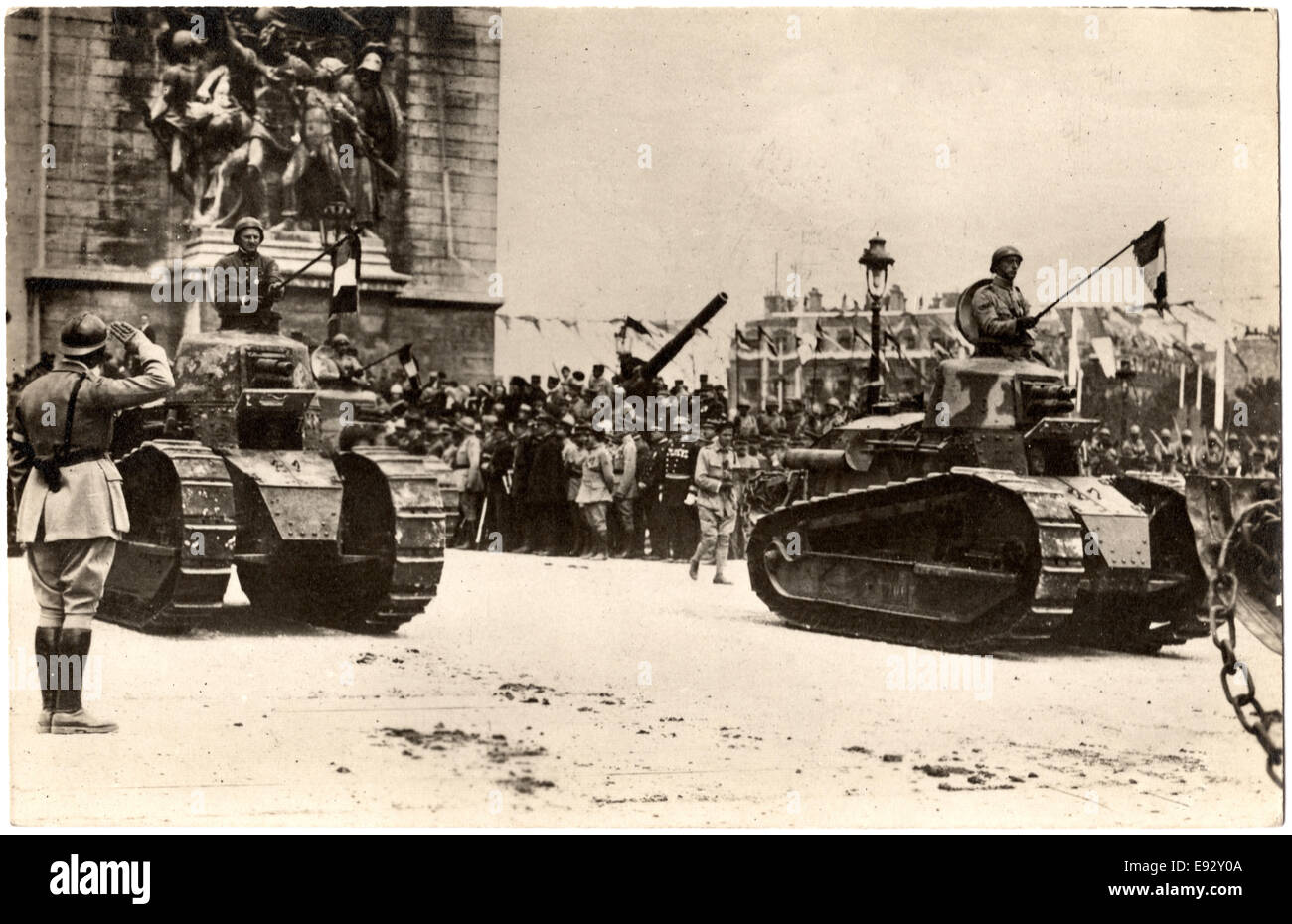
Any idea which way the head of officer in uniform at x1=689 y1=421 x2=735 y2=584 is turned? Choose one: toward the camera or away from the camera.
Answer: toward the camera

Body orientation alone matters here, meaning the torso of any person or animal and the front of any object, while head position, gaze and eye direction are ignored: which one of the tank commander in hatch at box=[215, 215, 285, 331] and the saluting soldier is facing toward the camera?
the tank commander in hatch

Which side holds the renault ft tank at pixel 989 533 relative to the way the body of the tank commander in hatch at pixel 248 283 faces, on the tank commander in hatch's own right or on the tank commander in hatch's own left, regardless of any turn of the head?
on the tank commander in hatch's own left

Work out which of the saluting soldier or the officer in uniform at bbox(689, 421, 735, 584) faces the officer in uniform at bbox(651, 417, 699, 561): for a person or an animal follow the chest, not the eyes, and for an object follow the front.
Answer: the saluting soldier

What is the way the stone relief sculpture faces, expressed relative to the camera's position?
facing the viewer

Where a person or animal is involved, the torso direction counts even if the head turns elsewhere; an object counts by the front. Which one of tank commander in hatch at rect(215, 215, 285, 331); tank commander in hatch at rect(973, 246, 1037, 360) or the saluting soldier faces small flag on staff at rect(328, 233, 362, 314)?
the saluting soldier

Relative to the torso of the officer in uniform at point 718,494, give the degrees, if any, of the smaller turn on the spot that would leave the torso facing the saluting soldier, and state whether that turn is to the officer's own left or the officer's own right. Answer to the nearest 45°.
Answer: approximately 90° to the officer's own right

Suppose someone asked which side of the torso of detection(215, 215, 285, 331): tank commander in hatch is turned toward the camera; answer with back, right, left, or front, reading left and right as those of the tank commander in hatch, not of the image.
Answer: front

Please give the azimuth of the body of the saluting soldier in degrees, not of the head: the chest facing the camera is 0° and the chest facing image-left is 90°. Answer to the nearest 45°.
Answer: approximately 225°

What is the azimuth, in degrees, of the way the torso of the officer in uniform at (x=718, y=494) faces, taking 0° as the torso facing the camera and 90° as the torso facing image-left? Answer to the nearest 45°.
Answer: approximately 315°

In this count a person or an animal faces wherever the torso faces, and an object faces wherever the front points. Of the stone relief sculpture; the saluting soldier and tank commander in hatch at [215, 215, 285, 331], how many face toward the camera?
2

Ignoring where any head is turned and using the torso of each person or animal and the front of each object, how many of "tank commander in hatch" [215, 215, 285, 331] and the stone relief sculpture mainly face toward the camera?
2
